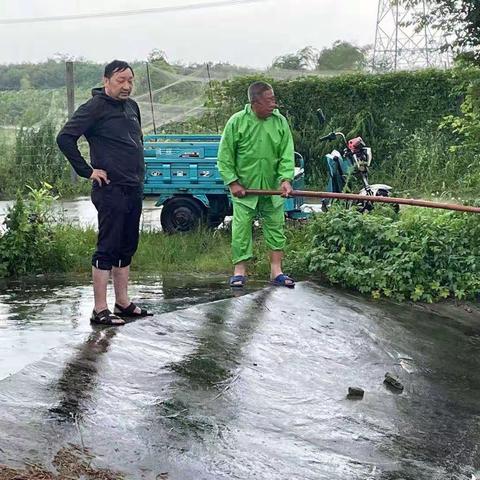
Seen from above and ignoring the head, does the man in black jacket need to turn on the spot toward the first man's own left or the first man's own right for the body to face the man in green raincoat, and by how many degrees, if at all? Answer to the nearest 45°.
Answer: approximately 90° to the first man's own left

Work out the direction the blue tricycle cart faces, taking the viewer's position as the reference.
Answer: facing to the right of the viewer

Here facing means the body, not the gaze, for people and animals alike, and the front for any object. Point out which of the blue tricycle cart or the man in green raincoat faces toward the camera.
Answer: the man in green raincoat

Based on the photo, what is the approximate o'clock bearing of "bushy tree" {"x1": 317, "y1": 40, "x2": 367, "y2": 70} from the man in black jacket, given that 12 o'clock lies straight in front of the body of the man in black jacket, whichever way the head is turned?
The bushy tree is roughly at 8 o'clock from the man in black jacket.

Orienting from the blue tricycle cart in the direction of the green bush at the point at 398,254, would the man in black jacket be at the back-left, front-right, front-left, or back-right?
front-right

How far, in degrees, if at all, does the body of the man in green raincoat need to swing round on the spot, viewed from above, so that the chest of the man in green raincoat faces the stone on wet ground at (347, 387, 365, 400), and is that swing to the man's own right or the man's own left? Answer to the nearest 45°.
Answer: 0° — they already face it

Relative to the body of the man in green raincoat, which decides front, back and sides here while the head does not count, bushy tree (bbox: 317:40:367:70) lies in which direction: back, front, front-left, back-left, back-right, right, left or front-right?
back

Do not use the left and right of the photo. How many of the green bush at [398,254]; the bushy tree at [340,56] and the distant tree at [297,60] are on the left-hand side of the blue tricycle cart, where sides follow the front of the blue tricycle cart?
2

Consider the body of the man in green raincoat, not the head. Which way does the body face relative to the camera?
toward the camera

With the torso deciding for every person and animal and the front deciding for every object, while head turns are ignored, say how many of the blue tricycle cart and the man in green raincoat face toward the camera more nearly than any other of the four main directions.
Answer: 1

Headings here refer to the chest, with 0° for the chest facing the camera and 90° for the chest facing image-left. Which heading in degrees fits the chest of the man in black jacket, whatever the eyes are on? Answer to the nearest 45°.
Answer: approximately 315°

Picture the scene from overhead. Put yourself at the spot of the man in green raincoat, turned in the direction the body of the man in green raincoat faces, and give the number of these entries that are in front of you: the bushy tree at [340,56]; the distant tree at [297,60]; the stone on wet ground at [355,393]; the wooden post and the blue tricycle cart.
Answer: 1

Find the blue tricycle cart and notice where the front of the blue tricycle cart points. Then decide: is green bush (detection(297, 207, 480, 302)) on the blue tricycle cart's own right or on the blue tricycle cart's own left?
on the blue tricycle cart's own right

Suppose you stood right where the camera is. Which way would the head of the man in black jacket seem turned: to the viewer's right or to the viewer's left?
to the viewer's right

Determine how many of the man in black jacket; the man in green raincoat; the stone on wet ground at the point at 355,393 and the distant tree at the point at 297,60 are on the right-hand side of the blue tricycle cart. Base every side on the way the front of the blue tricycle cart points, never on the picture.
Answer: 3
